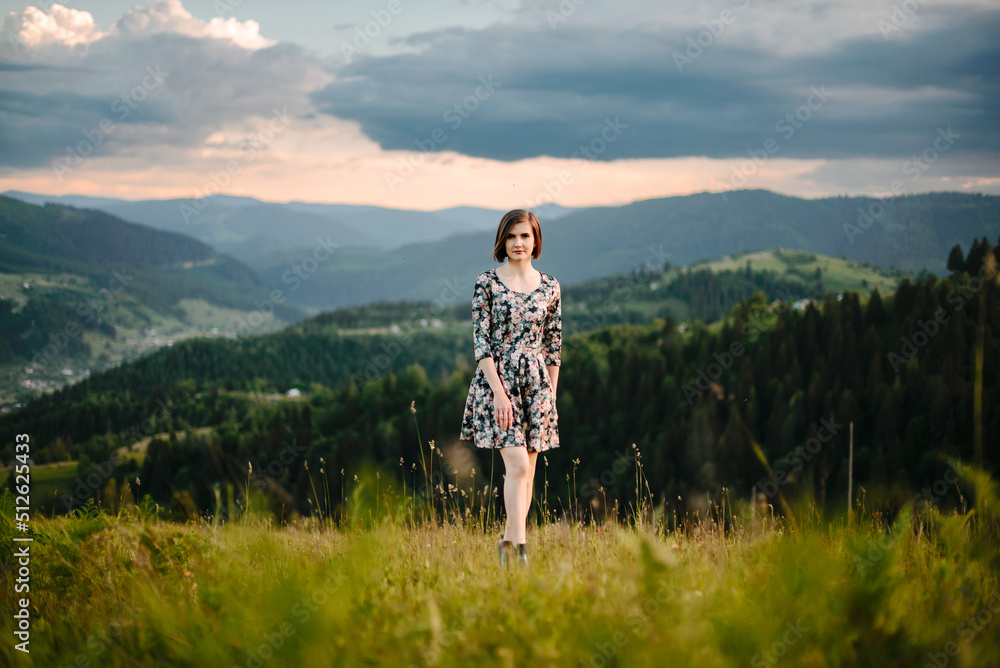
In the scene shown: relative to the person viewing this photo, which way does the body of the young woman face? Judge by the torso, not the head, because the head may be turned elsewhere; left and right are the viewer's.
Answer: facing the viewer

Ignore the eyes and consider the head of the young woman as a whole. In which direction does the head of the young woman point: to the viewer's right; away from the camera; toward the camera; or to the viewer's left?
toward the camera
